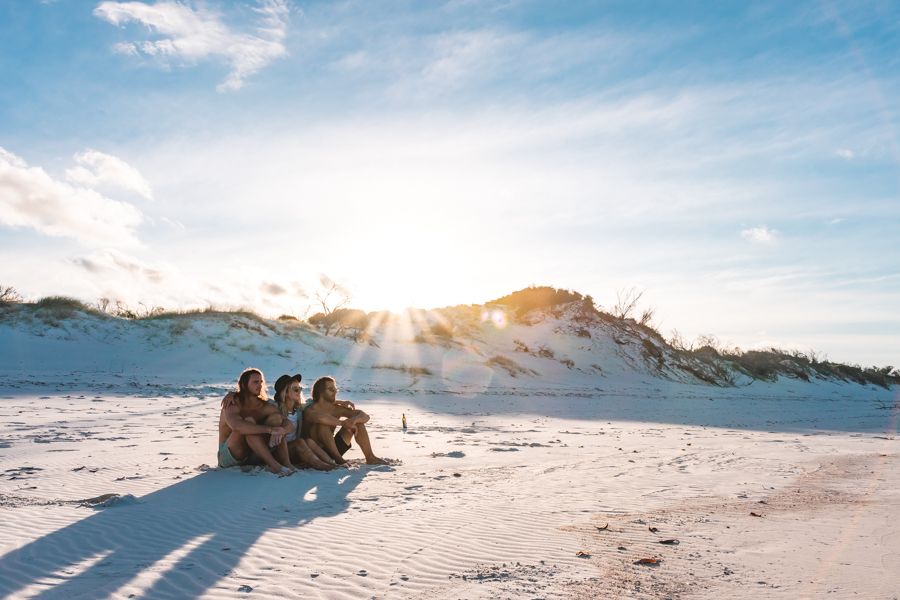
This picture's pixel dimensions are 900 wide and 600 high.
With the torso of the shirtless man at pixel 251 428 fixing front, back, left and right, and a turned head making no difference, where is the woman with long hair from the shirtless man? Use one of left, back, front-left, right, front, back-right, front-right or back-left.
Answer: left

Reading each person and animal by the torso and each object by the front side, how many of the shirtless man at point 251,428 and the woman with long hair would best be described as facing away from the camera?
0

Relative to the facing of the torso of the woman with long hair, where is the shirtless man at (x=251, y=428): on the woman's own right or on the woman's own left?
on the woman's own right

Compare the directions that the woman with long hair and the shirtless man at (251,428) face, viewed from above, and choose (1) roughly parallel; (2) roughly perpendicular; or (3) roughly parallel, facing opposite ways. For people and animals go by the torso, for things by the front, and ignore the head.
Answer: roughly parallel

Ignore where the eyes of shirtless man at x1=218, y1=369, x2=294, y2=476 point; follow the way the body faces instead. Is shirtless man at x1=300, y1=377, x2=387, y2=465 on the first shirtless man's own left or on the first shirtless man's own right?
on the first shirtless man's own left

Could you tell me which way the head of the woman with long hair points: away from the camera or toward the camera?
toward the camera

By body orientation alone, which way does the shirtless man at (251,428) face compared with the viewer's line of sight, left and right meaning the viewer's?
facing the viewer and to the right of the viewer
